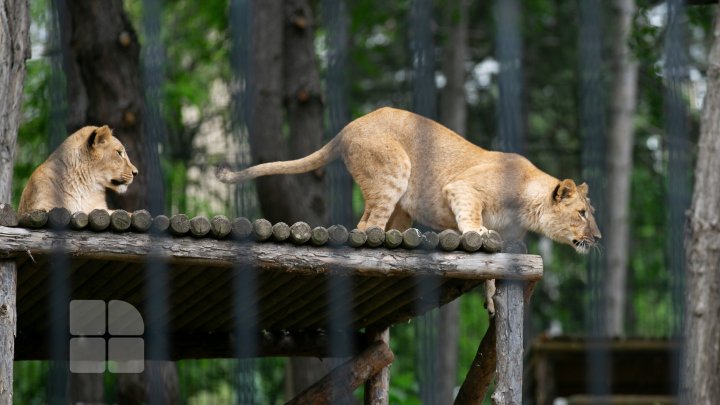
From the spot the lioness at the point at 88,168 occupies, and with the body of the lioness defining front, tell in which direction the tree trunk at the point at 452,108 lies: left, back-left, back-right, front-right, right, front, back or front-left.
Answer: front-left

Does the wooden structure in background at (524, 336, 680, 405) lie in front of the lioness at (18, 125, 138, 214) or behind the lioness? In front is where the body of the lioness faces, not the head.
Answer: in front

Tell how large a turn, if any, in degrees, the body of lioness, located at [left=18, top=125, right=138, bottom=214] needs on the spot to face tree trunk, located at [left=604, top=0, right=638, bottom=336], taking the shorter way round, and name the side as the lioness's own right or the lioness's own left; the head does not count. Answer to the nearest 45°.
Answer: approximately 45° to the lioness's own left

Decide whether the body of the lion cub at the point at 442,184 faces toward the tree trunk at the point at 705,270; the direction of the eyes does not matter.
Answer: yes

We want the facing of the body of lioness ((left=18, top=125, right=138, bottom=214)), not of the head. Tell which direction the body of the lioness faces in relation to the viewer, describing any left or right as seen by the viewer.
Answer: facing to the right of the viewer

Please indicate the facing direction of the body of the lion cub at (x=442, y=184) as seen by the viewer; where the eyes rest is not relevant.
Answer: to the viewer's right

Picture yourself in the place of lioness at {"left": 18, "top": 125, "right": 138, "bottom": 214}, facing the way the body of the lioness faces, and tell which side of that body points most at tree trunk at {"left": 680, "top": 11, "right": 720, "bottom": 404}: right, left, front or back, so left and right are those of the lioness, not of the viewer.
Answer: front

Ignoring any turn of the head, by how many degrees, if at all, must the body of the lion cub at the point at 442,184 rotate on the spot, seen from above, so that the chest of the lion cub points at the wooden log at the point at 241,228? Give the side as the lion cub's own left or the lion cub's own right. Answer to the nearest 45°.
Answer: approximately 135° to the lion cub's own right

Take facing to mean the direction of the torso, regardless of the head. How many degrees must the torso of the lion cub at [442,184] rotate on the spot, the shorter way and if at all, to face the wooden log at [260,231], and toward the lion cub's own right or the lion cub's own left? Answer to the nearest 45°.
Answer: approximately 135° to the lion cub's own right

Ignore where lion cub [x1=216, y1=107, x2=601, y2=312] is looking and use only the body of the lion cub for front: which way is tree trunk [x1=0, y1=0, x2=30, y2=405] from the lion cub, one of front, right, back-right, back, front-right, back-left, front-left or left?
back

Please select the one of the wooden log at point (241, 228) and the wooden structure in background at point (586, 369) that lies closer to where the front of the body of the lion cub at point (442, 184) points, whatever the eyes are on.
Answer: the wooden structure in background
